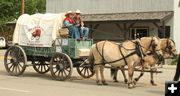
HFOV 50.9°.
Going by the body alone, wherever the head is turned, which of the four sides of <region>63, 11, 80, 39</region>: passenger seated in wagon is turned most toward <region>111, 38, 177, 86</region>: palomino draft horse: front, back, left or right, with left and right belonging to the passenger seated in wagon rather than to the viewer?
front

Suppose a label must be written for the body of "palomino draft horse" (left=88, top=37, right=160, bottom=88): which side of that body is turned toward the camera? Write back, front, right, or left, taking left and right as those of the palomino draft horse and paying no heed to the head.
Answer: right

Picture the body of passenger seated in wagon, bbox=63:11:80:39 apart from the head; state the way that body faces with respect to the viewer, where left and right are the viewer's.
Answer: facing the viewer and to the right of the viewer

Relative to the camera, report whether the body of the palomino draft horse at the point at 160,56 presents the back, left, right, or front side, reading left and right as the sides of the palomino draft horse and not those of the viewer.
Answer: right

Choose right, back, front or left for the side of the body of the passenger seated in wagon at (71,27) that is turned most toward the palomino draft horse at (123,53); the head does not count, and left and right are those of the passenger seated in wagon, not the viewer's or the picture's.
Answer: front

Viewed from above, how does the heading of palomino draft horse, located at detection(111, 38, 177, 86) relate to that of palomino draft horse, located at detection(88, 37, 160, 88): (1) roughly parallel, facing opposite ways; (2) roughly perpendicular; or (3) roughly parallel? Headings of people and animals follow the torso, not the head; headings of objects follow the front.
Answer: roughly parallel

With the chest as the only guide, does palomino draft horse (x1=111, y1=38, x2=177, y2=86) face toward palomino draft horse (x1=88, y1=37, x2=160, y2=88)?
no

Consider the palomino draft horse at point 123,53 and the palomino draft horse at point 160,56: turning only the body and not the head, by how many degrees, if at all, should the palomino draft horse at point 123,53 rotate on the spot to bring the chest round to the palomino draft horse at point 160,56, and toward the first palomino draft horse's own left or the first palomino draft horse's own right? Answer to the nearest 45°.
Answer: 0° — it already faces it

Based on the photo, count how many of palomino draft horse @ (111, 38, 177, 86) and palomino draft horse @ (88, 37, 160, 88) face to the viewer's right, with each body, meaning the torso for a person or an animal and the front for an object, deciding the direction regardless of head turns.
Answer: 2

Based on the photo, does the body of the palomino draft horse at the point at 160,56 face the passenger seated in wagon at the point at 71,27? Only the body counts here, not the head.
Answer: no
